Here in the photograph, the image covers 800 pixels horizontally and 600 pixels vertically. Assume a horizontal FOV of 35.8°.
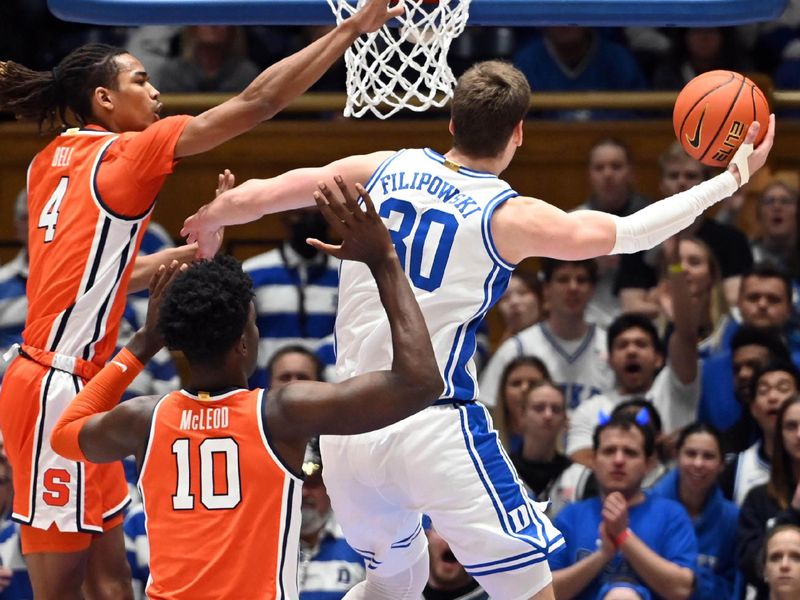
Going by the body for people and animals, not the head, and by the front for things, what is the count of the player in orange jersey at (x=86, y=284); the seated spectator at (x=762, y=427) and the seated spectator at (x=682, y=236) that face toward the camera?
2

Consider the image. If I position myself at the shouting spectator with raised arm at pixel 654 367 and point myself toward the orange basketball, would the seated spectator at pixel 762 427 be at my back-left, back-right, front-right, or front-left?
front-left

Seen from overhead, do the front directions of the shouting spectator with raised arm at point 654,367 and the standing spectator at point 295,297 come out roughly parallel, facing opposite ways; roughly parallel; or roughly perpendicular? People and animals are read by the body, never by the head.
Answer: roughly parallel

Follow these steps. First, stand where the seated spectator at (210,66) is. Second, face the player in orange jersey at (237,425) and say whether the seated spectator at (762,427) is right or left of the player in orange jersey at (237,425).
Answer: left

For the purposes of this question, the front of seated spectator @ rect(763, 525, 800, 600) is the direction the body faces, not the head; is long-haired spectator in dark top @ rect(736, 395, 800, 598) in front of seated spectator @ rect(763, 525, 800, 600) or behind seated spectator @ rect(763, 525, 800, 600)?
behind

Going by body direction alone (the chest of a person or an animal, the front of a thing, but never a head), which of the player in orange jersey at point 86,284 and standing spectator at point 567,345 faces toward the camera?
the standing spectator

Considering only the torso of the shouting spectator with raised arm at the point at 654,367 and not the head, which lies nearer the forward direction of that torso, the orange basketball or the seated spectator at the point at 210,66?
the orange basketball

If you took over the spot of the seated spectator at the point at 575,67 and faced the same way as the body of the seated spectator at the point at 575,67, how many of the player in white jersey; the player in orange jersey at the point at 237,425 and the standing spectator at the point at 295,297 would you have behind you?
0

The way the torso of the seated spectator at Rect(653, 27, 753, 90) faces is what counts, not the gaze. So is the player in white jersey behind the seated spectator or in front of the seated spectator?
in front

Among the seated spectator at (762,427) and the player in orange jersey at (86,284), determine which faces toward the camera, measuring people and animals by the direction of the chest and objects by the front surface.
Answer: the seated spectator

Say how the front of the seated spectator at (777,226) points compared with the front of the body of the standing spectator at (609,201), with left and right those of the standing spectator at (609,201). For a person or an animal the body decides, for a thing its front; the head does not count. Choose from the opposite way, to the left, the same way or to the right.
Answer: the same way

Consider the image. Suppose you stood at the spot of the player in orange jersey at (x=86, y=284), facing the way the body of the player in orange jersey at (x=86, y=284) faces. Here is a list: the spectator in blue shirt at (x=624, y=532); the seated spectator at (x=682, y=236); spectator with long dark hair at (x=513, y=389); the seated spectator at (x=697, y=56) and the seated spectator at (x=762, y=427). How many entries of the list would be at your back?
0

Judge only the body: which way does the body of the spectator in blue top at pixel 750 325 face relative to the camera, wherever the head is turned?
toward the camera

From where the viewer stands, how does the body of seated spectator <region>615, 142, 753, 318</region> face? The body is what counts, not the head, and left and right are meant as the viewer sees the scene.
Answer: facing the viewer

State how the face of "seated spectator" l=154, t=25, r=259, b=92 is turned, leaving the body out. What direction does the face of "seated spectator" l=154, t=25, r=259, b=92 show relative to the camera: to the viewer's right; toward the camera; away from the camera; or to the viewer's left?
toward the camera

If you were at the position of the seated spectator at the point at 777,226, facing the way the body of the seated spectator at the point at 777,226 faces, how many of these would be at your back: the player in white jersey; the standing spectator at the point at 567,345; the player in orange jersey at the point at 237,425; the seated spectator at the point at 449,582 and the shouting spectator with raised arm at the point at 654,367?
0

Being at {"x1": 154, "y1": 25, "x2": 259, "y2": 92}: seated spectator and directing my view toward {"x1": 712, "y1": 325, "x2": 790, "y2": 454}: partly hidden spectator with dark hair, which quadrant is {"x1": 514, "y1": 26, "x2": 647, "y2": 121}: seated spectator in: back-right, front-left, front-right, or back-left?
front-left
